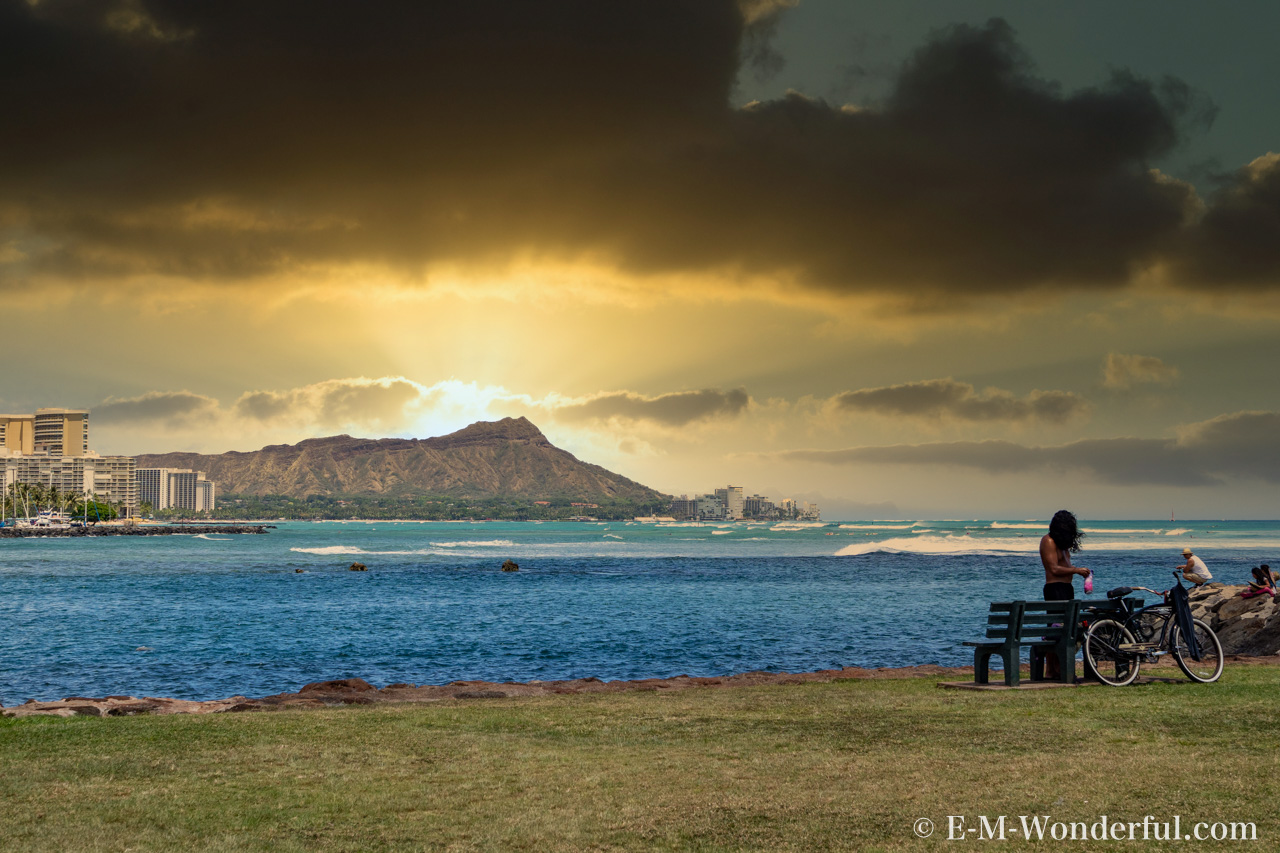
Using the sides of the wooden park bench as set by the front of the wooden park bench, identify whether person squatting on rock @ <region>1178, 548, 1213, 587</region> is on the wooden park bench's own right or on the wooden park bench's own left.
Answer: on the wooden park bench's own right

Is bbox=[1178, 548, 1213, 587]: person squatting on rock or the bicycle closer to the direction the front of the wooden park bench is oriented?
the person squatting on rock

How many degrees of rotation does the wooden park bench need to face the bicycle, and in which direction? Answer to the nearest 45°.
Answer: approximately 135° to its right

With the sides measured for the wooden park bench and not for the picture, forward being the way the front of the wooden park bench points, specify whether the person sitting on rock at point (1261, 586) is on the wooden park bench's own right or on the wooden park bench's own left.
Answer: on the wooden park bench's own right

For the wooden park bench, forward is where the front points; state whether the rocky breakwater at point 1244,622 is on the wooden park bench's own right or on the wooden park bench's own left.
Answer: on the wooden park bench's own right

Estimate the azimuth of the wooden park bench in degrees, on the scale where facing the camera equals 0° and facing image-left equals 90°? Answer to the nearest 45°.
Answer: approximately 135°

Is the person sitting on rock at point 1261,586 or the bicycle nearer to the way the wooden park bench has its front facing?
the person sitting on rock
